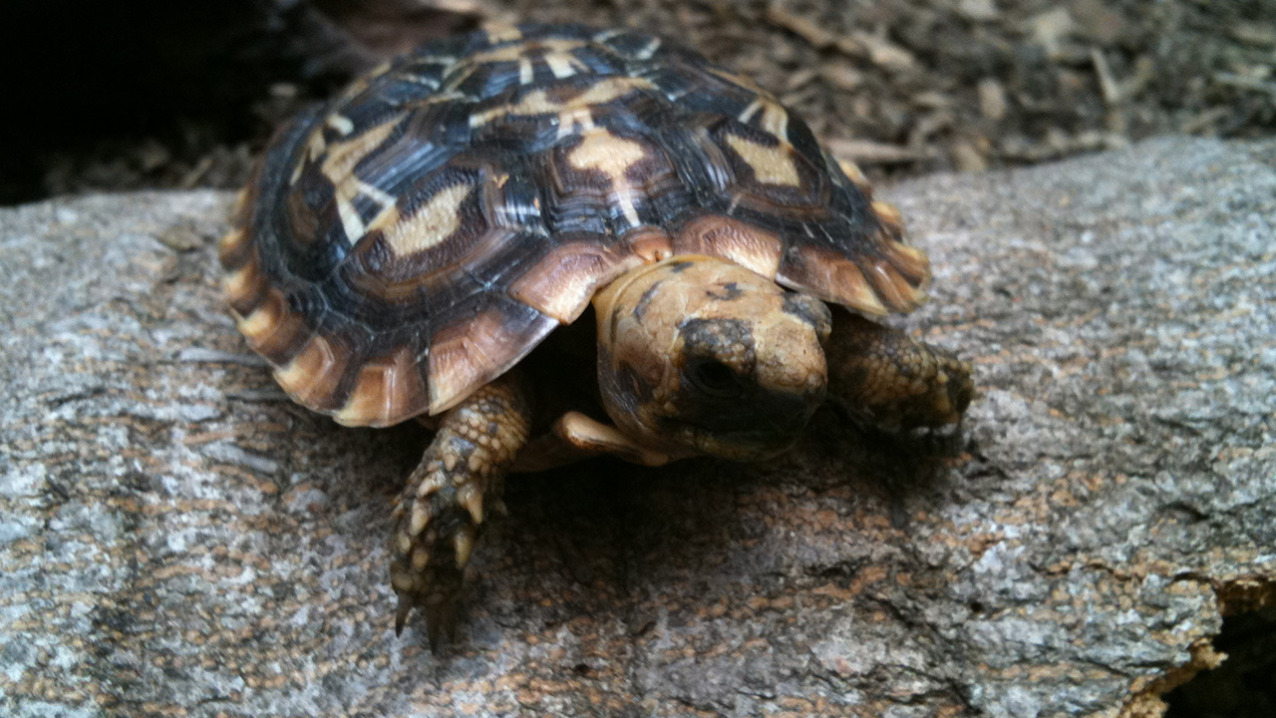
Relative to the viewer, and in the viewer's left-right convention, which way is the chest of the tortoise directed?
facing the viewer and to the right of the viewer
